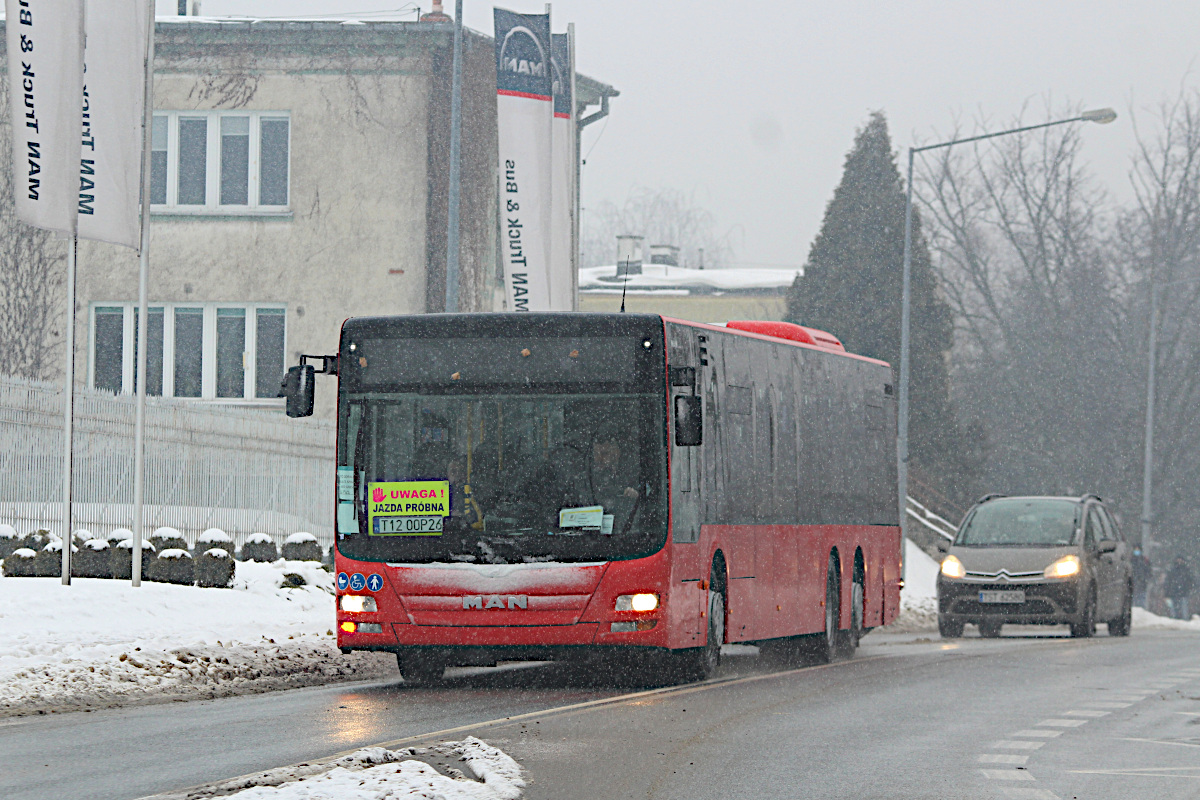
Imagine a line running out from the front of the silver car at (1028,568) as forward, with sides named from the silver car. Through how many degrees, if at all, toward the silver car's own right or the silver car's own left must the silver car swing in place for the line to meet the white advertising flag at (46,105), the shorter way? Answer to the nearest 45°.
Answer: approximately 45° to the silver car's own right

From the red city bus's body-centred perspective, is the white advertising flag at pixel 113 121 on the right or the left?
on its right

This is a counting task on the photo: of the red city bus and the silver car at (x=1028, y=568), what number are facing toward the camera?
2

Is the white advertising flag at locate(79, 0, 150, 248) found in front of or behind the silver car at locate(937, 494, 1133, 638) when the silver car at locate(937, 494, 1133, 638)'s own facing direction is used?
in front

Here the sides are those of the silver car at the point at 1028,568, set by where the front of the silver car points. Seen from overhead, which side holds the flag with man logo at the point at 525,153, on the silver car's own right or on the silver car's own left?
on the silver car's own right

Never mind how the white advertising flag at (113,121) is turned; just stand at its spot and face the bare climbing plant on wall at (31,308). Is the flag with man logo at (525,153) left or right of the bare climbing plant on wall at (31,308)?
right

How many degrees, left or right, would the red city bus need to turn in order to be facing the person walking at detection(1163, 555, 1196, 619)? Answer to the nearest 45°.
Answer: approximately 135° to its left

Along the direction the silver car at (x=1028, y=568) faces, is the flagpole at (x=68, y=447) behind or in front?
in front

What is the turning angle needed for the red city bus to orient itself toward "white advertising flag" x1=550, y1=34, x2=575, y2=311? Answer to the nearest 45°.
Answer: approximately 180°
